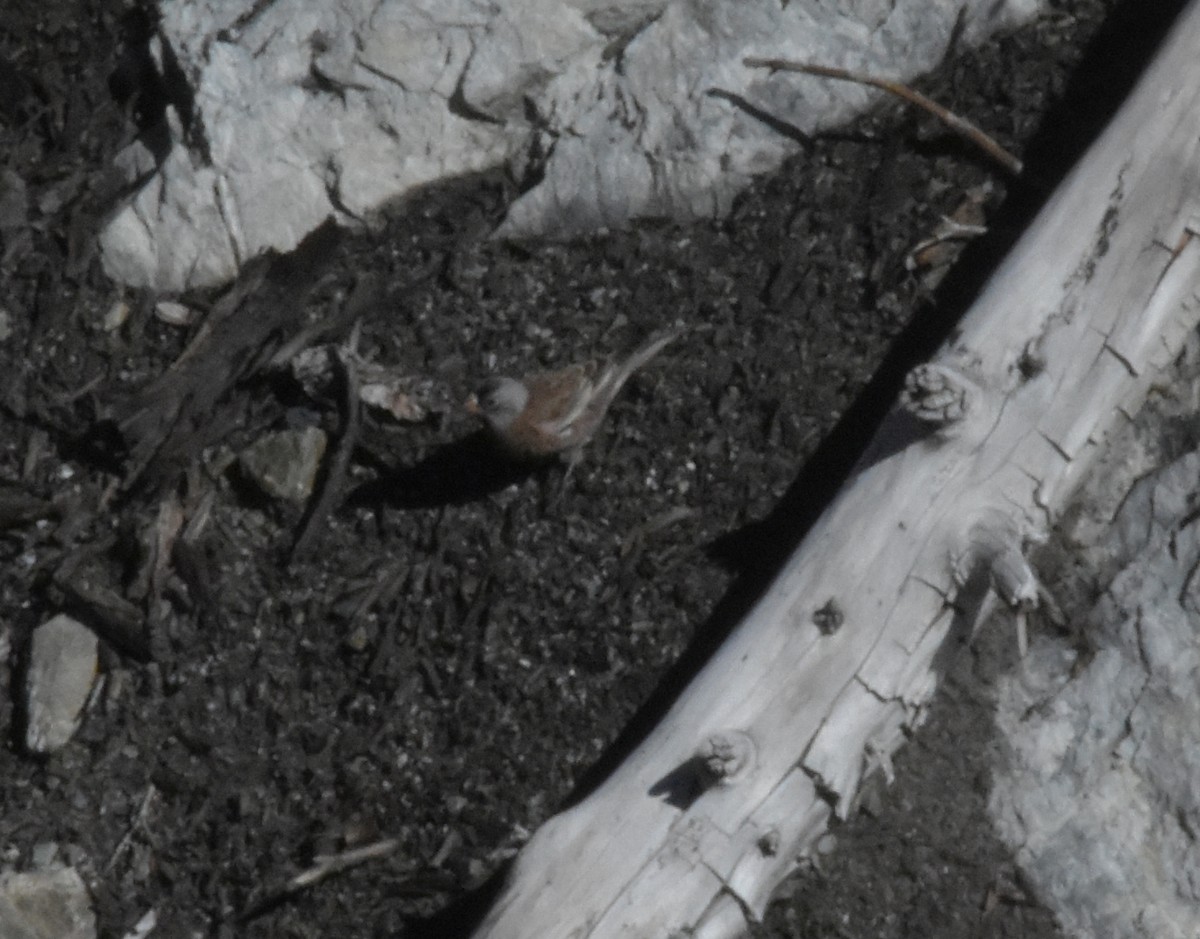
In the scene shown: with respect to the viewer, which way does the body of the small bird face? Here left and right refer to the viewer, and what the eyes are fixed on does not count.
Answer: facing to the left of the viewer

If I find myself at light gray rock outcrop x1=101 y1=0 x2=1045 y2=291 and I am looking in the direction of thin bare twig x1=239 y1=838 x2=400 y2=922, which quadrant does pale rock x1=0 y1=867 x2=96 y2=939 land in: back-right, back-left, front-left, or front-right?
front-right

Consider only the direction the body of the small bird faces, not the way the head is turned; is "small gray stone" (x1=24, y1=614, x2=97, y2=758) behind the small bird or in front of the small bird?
in front

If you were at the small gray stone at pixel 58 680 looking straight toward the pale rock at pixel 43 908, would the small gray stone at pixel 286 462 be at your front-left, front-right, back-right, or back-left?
back-left

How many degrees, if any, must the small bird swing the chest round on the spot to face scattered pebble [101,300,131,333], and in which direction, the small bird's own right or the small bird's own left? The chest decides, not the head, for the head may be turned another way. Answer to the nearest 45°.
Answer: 0° — it already faces it

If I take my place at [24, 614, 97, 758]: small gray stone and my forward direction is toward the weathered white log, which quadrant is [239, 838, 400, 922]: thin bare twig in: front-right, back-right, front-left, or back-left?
front-right

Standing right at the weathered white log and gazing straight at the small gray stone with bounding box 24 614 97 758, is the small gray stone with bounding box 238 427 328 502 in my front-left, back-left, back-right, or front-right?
front-right

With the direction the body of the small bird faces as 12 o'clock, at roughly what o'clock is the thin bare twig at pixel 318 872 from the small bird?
The thin bare twig is roughly at 9 o'clock from the small bird.

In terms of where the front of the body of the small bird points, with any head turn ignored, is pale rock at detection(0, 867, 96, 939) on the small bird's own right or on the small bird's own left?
on the small bird's own left

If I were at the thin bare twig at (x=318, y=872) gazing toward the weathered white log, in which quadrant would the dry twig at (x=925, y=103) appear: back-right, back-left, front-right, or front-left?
front-left

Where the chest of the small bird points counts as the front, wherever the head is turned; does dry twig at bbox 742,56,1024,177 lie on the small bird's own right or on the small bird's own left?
on the small bird's own right

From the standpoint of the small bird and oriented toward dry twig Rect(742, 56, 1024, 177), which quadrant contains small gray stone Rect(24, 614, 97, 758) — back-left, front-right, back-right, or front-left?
back-left
